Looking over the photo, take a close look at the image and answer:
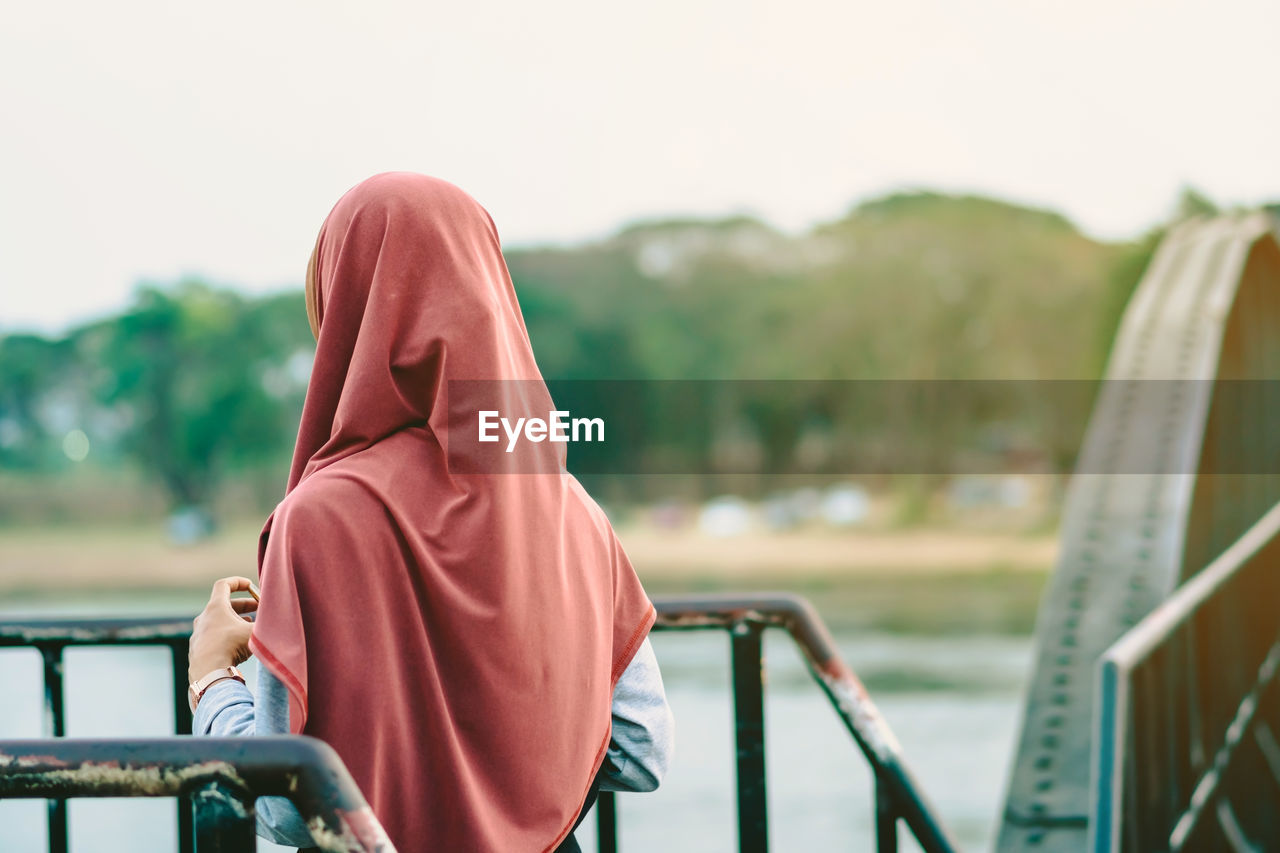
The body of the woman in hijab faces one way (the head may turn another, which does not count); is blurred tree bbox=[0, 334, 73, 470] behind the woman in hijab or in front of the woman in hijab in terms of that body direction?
in front

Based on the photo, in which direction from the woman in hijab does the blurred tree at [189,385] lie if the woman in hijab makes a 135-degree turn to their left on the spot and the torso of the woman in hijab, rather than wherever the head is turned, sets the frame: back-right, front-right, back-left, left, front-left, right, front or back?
back

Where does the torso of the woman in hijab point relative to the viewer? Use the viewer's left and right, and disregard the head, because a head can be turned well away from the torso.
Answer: facing away from the viewer and to the left of the viewer
